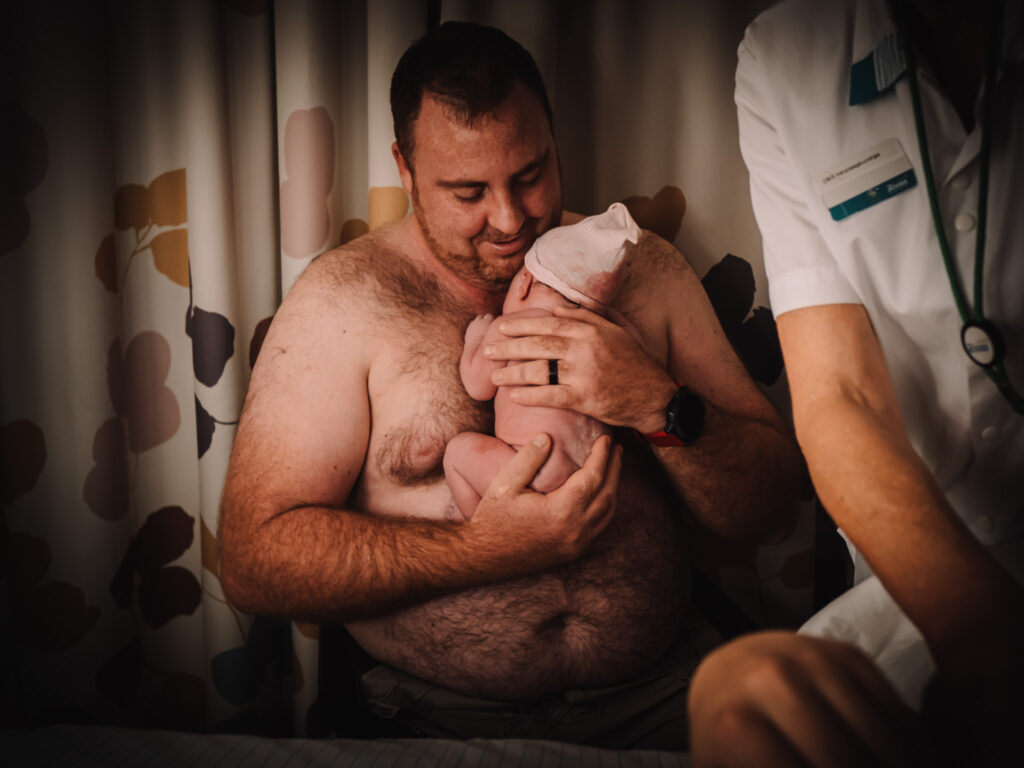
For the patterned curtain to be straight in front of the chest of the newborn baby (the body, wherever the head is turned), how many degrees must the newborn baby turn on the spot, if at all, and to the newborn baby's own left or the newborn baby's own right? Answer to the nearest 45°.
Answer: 0° — they already face it

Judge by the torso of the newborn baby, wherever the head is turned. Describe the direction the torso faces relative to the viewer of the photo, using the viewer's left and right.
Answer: facing away from the viewer and to the left of the viewer
